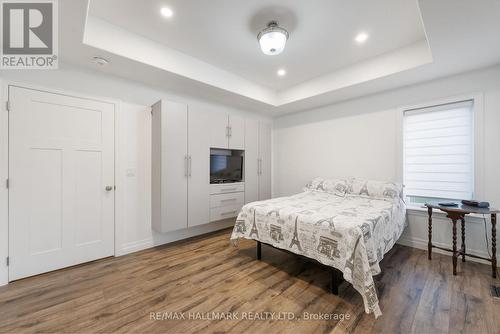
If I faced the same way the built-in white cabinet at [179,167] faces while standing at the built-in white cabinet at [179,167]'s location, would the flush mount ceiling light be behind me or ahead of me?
ahead

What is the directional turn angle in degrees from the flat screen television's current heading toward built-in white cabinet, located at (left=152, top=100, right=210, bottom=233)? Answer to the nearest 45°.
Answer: approximately 90° to its right

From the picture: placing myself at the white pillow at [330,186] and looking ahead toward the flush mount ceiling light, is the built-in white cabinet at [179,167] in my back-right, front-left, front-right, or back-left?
front-right

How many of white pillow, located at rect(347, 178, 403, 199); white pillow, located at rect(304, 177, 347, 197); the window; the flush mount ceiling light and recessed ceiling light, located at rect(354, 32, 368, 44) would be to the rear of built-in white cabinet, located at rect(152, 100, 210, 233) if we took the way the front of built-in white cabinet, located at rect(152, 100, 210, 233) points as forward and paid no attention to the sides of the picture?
0

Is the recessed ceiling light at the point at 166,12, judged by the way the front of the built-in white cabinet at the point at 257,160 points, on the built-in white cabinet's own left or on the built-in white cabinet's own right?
on the built-in white cabinet's own right

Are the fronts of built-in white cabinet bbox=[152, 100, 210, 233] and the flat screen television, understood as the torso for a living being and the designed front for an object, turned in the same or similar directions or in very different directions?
same or similar directions

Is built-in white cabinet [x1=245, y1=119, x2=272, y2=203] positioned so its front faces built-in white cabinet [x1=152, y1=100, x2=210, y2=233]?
no

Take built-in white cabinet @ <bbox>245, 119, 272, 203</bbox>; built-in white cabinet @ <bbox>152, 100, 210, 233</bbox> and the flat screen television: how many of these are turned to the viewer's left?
0

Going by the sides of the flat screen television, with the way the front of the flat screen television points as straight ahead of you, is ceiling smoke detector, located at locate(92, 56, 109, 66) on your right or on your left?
on your right

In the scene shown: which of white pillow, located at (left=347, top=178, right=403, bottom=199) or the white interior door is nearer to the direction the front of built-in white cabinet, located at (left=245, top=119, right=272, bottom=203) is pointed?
the white pillow

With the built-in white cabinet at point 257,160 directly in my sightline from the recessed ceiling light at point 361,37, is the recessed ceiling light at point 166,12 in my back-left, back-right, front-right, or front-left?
front-left

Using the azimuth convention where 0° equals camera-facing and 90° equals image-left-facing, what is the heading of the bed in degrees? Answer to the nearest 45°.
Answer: approximately 45°

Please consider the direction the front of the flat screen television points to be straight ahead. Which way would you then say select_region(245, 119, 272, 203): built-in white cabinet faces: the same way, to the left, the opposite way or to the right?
the same way

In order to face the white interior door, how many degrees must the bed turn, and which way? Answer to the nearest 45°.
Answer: approximately 45° to its right

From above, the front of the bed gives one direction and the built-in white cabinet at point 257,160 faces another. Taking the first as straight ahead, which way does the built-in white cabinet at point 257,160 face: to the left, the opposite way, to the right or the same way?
to the left

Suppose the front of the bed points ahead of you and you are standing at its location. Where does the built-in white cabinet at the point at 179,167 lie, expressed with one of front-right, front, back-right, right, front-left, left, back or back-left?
front-right

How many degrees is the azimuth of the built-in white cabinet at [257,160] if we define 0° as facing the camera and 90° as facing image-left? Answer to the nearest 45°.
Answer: approximately 315°
